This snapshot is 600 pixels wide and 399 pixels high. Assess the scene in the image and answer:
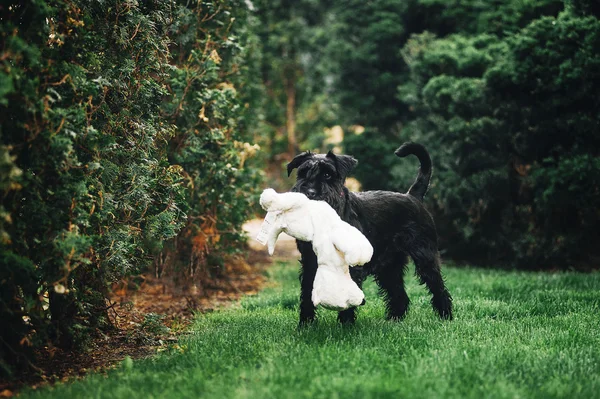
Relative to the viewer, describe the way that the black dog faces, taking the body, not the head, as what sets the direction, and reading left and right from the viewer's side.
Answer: facing the viewer and to the left of the viewer
